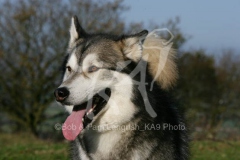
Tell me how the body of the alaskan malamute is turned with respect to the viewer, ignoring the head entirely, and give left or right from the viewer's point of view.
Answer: facing the viewer and to the left of the viewer
